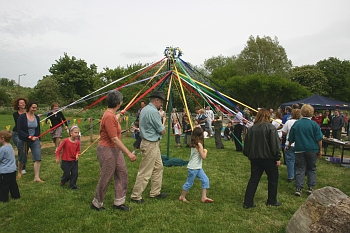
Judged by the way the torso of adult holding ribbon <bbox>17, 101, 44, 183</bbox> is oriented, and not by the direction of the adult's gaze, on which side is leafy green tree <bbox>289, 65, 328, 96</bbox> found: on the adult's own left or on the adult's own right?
on the adult's own left

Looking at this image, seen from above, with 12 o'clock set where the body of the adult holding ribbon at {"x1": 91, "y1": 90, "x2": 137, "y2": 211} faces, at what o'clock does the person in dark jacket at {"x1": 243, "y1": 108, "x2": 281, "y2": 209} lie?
The person in dark jacket is roughly at 12 o'clock from the adult holding ribbon.

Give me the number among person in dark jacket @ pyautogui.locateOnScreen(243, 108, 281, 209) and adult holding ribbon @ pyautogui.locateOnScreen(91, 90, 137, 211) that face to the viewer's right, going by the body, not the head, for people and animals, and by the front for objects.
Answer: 1

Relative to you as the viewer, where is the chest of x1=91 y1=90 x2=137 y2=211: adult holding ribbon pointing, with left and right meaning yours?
facing to the right of the viewer

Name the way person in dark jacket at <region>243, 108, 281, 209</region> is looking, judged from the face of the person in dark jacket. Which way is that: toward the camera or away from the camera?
away from the camera

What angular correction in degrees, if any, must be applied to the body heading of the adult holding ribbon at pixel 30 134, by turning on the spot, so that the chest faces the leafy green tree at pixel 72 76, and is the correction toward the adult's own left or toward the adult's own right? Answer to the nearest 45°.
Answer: approximately 135° to the adult's own left

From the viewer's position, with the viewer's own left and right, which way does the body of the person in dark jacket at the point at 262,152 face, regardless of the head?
facing away from the viewer

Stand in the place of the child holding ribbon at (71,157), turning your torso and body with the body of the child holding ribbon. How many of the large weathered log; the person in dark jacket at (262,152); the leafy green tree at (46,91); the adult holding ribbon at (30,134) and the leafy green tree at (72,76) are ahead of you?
2

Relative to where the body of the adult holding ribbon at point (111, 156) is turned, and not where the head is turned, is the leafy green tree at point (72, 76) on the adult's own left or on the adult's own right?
on the adult's own left

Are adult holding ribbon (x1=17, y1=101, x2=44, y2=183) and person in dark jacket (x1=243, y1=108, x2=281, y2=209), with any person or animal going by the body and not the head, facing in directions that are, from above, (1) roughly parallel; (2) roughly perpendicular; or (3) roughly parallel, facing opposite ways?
roughly perpendicular

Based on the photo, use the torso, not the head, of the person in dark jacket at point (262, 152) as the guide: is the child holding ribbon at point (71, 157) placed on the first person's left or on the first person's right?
on the first person's left

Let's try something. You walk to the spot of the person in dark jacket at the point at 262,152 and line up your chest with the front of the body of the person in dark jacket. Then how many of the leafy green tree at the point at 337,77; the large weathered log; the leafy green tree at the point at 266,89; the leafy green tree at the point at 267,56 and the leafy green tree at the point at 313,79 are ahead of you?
4

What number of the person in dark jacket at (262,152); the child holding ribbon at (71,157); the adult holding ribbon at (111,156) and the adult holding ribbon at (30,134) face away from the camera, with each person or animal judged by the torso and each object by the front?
1
